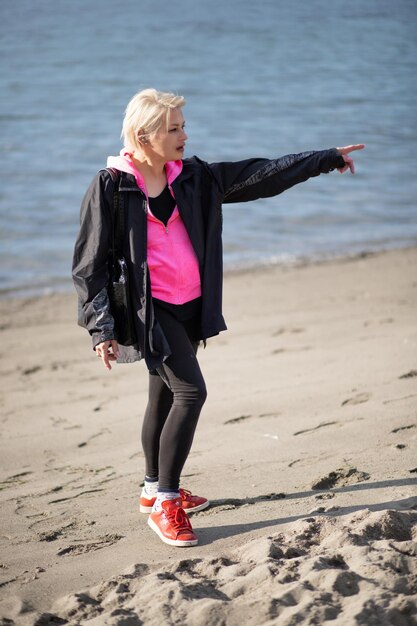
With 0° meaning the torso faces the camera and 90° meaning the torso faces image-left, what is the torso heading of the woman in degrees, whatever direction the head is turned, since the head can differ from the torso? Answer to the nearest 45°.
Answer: approximately 315°

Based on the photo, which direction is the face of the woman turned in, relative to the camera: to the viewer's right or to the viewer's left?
to the viewer's right
